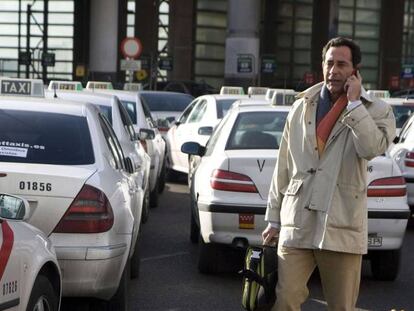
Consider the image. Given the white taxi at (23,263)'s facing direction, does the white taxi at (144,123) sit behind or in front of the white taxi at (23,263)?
in front

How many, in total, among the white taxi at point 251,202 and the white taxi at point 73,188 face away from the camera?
2

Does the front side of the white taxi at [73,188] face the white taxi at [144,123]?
yes

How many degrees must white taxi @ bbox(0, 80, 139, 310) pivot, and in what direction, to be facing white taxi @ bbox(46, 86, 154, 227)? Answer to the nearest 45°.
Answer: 0° — it already faces it

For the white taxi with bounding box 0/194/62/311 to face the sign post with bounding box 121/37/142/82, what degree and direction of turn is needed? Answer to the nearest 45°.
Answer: approximately 45° to its left

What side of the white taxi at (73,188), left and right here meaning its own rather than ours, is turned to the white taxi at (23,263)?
back

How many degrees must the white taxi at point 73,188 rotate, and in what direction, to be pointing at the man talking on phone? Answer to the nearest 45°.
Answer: approximately 135° to its right

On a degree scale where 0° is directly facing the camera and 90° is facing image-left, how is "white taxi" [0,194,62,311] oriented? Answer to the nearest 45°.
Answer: approximately 225°

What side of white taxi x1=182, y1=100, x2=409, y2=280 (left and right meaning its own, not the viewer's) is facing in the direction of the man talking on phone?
back

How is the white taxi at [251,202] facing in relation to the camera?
away from the camera

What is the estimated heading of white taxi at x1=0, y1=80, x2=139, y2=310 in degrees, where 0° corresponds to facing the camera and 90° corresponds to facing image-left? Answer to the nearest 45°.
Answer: approximately 180°

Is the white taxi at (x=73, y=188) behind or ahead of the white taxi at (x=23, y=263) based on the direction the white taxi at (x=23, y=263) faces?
ahead

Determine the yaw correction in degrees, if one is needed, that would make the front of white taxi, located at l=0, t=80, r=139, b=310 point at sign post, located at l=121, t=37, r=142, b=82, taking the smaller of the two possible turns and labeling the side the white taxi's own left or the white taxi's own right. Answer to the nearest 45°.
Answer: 0° — it already faces it
